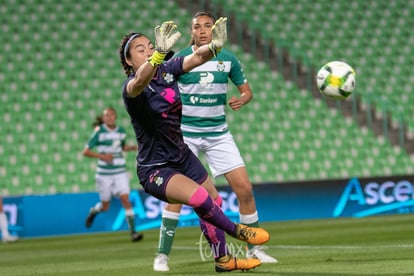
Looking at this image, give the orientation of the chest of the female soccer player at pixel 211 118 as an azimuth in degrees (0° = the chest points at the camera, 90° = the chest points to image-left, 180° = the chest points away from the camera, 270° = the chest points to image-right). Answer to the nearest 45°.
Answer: approximately 0°

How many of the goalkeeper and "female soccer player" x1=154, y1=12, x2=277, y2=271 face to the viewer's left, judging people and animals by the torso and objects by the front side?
0

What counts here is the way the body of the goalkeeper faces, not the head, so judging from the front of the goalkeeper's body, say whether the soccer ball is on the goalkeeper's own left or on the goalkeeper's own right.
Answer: on the goalkeeper's own left

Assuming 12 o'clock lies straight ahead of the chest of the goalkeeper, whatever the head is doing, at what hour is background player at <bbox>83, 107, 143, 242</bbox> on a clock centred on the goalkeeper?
The background player is roughly at 7 o'clock from the goalkeeper.

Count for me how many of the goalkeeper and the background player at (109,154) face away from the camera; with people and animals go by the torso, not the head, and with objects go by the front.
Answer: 0

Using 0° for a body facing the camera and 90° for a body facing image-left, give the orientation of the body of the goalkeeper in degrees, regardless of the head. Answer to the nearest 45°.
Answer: approximately 315°
